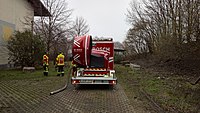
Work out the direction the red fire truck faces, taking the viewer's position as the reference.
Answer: facing away from the viewer
